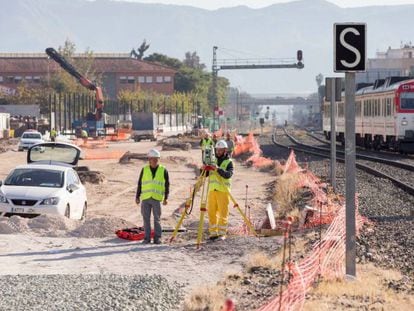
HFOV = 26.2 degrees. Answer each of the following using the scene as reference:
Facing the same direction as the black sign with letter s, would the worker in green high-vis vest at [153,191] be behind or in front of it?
behind

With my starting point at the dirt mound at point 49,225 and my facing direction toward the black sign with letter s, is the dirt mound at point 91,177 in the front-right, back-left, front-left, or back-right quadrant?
back-left

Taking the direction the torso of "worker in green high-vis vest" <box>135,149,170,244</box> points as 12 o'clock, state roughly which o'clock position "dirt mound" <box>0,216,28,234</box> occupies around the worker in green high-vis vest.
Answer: The dirt mound is roughly at 4 o'clock from the worker in green high-vis vest.

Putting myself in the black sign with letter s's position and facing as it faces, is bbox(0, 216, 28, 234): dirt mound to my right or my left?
on my right

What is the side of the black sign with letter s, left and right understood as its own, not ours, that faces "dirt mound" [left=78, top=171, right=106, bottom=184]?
back

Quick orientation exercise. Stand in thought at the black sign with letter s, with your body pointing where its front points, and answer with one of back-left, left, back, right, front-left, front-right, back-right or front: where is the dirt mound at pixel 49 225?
back-right

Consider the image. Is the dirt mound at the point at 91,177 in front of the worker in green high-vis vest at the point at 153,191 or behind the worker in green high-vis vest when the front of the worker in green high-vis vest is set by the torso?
behind

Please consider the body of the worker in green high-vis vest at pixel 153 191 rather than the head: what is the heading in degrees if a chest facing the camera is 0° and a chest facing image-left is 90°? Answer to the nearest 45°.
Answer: approximately 0°

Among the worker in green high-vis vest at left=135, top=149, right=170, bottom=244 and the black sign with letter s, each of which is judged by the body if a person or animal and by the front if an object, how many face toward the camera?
2

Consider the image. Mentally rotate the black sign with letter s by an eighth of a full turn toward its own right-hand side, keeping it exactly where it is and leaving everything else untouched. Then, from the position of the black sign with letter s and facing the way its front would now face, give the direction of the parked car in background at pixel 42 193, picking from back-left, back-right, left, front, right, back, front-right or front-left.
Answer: right
